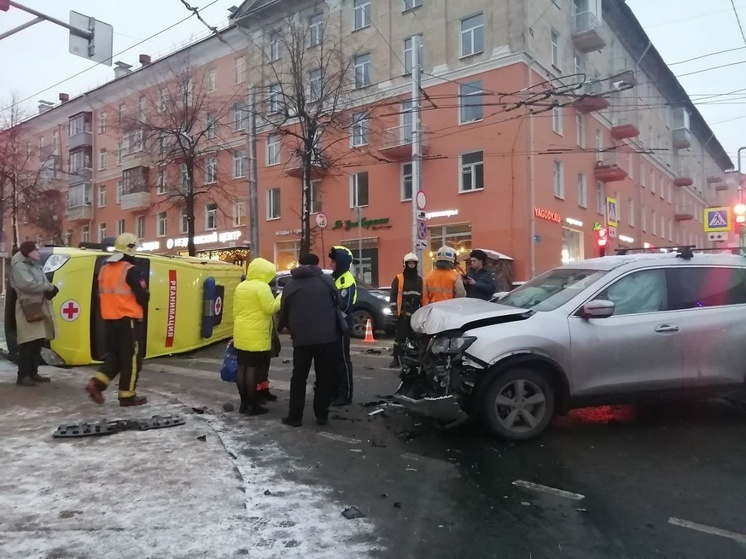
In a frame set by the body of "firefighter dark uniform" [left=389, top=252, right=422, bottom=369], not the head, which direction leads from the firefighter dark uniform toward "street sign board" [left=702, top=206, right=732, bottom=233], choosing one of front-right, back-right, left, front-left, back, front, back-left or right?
back-left

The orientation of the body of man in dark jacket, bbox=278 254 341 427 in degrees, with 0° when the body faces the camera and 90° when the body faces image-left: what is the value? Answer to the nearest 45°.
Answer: approximately 180°

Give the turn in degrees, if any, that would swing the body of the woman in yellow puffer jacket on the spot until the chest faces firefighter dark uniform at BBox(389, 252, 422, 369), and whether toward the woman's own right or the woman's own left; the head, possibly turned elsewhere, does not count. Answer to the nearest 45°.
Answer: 0° — they already face them

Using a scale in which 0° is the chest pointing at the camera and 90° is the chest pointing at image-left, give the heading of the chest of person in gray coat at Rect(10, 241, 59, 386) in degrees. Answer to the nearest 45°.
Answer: approximately 270°

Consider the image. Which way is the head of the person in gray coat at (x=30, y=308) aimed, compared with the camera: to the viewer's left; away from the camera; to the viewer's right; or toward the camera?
to the viewer's right

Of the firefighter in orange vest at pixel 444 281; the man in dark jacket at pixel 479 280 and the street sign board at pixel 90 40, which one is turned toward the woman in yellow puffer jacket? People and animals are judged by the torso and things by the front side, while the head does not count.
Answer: the man in dark jacket

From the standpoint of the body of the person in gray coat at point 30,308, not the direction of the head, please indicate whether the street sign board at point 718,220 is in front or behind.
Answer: in front

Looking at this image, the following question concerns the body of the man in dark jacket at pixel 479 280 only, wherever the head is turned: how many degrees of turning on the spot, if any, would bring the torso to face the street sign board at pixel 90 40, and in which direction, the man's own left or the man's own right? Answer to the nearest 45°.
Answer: approximately 45° to the man's own right

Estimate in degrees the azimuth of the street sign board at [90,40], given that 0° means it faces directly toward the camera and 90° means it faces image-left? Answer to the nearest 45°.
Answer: approximately 135°
